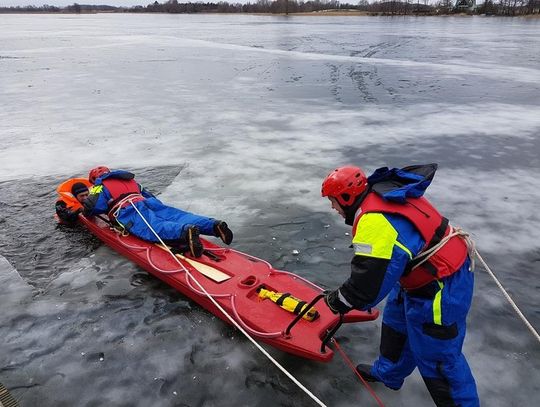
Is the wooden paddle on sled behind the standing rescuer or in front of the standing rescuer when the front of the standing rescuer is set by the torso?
in front

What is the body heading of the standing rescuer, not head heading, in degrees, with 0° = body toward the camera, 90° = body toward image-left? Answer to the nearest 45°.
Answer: approximately 90°

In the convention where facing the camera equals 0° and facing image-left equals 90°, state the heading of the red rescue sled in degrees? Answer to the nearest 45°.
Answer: approximately 135°
